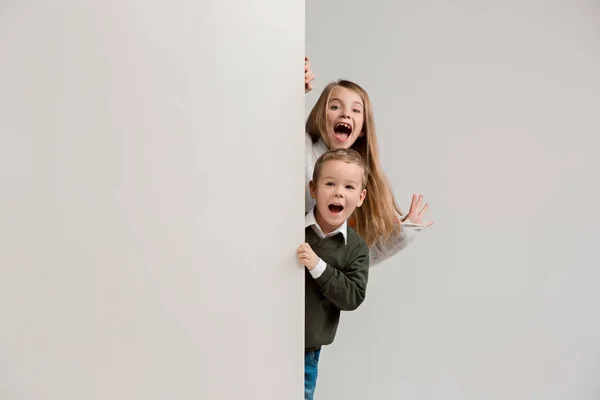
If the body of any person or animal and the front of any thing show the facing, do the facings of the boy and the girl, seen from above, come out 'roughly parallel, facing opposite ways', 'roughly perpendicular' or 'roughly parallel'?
roughly parallel

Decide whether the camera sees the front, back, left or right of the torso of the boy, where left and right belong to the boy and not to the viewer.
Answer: front

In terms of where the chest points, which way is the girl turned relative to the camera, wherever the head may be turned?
toward the camera

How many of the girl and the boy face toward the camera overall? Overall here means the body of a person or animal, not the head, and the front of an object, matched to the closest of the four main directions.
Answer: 2
